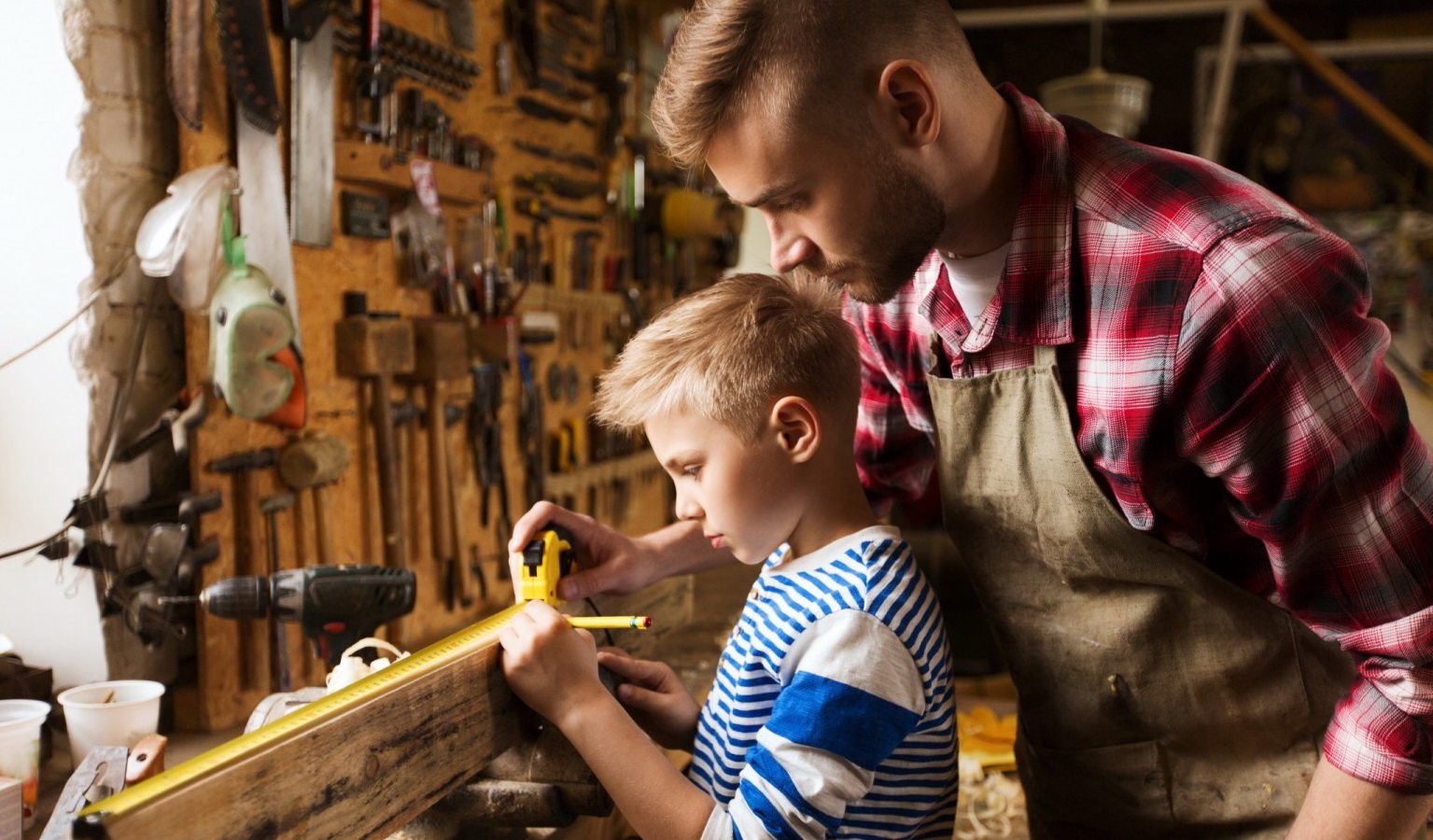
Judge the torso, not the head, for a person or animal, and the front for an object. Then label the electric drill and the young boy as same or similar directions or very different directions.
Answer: same or similar directions

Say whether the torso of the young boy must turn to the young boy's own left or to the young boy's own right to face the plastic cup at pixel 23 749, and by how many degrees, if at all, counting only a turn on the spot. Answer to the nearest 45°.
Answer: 0° — they already face it

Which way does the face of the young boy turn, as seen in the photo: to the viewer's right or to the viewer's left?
to the viewer's left

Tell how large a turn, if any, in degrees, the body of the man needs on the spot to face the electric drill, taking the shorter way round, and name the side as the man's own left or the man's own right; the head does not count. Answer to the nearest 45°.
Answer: approximately 45° to the man's own right

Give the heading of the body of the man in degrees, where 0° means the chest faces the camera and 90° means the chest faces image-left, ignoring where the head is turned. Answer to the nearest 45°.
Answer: approximately 45°

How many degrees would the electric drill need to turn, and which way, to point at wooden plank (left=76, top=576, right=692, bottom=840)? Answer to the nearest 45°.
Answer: approximately 90° to its left

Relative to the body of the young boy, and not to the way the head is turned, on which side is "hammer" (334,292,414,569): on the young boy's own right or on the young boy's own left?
on the young boy's own right

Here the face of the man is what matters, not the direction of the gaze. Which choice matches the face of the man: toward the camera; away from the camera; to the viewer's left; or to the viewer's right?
to the viewer's left

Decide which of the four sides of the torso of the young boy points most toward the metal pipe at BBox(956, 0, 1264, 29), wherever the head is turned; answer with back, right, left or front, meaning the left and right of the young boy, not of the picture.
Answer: right

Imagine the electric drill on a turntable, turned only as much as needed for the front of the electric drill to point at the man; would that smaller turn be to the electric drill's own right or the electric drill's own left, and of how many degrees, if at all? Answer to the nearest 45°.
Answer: approximately 135° to the electric drill's own left

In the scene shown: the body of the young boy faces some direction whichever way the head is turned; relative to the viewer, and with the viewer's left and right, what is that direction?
facing to the left of the viewer

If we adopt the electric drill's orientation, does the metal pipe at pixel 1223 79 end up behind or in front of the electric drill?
behind

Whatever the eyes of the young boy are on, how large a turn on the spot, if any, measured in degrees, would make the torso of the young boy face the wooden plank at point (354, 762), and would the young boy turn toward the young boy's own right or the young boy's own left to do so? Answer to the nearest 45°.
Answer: approximately 45° to the young boy's own left

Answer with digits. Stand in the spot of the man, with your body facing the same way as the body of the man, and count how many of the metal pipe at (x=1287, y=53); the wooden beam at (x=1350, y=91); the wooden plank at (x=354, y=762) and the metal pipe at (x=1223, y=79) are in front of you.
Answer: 1

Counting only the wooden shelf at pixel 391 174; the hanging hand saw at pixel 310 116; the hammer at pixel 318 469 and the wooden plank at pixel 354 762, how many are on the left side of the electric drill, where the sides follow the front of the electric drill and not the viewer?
1
